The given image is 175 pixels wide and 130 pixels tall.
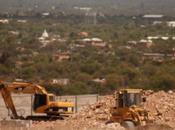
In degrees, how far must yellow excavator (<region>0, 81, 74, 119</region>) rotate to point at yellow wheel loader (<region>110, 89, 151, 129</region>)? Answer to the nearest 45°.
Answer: approximately 135° to its left

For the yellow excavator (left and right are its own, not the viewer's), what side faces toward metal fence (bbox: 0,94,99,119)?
right

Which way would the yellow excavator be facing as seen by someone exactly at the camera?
facing to the left of the viewer

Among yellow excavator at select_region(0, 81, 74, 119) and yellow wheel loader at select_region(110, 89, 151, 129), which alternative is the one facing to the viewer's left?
the yellow excavator

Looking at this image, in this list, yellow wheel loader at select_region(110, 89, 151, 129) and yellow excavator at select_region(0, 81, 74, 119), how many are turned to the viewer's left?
1

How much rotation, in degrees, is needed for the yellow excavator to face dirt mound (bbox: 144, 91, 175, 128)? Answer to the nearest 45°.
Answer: approximately 180°

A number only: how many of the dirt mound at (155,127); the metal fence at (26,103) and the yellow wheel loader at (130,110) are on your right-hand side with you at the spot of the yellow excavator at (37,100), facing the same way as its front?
1

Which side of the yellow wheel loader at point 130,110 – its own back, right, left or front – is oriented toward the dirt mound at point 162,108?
left

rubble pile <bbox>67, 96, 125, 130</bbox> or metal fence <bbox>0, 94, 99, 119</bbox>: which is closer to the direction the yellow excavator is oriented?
the metal fence

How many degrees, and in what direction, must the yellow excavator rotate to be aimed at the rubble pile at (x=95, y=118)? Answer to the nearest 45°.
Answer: approximately 135° to its left
